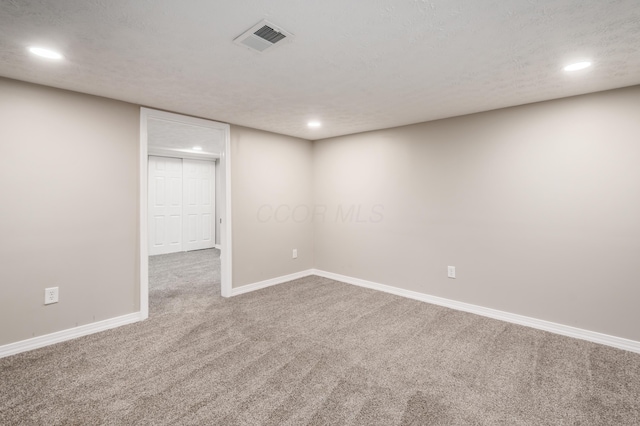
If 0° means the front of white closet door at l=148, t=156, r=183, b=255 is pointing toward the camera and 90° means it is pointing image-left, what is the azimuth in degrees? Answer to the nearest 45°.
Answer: approximately 315°

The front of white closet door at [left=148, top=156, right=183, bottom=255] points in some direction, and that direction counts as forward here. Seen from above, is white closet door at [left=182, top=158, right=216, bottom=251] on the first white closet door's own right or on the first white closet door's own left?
on the first white closet door's own left

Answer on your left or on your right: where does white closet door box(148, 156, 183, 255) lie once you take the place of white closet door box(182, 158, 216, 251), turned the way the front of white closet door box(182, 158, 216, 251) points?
on your right
